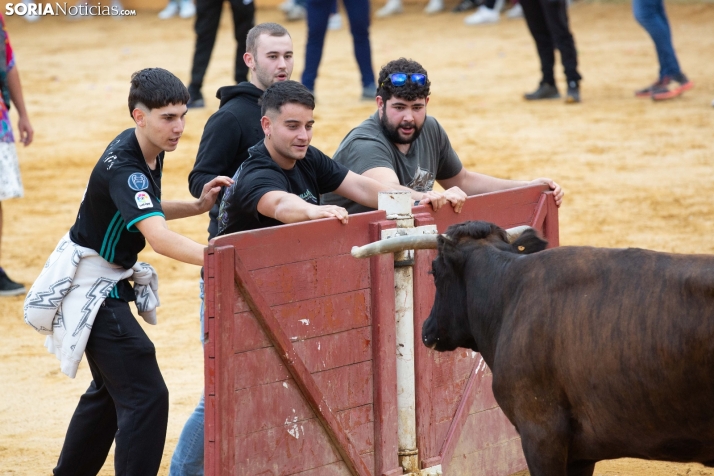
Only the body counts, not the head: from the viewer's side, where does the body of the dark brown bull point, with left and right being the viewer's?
facing to the left of the viewer

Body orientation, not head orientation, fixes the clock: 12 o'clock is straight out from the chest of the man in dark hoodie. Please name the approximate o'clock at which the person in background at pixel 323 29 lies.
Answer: The person in background is roughly at 8 o'clock from the man in dark hoodie.

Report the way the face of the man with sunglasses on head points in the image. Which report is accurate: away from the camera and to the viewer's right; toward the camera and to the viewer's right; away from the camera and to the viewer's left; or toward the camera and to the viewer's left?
toward the camera and to the viewer's right

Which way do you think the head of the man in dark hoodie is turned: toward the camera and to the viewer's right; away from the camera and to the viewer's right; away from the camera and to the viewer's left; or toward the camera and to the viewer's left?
toward the camera and to the viewer's right

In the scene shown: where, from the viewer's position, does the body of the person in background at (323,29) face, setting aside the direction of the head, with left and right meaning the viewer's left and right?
facing the viewer

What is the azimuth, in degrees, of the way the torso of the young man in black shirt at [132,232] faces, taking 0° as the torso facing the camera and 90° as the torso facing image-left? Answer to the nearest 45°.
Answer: approximately 270°

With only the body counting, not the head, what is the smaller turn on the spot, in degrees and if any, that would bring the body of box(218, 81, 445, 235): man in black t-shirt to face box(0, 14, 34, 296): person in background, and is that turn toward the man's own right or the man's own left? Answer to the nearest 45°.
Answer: approximately 180°

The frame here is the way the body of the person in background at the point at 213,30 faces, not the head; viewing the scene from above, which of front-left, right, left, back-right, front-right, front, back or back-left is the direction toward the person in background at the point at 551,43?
left

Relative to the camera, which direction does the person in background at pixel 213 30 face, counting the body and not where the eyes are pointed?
toward the camera

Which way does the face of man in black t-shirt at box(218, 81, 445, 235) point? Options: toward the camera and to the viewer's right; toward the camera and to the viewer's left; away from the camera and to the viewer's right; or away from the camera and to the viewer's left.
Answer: toward the camera and to the viewer's right

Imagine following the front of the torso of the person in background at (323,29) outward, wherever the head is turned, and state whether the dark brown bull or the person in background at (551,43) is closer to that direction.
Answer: the dark brown bull

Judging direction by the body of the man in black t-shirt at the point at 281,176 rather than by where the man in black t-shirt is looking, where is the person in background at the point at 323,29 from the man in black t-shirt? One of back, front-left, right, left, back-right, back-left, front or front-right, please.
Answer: back-left

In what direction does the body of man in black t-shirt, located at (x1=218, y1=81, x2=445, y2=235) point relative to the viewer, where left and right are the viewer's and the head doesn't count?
facing the viewer and to the right of the viewer

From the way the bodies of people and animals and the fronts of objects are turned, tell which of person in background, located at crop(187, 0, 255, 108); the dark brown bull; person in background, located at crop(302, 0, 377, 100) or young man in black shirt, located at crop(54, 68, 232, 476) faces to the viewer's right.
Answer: the young man in black shirt
